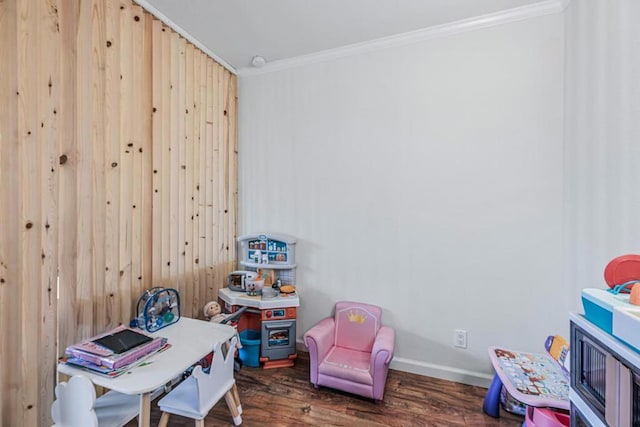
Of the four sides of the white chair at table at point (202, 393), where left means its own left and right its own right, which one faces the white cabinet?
back

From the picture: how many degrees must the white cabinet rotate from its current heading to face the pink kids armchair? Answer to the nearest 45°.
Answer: approximately 45° to its right

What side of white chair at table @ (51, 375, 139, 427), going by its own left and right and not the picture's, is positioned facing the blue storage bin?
front

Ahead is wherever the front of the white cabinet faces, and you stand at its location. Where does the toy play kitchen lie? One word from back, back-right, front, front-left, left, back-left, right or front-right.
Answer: front-right

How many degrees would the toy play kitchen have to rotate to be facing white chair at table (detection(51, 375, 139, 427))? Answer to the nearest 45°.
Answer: approximately 45° to its right

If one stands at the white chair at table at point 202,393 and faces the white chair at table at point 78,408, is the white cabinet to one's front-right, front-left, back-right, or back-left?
back-left

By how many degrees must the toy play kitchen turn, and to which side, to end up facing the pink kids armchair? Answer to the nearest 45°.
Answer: approximately 45° to its left

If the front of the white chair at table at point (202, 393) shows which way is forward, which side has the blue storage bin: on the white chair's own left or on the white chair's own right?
on the white chair's own right

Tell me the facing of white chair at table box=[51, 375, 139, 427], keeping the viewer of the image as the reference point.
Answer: facing away from the viewer and to the right of the viewer

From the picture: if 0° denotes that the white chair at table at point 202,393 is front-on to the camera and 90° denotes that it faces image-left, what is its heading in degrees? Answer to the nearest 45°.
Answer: approximately 135°

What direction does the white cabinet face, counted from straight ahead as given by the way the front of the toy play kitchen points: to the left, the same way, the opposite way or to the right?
to the right

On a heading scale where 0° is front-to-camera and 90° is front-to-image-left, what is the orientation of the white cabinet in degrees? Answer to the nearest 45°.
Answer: approximately 45°

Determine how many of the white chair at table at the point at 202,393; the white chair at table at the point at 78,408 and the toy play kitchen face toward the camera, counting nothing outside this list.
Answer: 1
